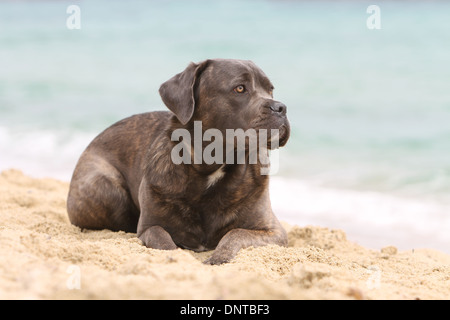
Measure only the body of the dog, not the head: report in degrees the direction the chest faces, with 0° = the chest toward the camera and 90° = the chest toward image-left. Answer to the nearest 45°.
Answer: approximately 315°
